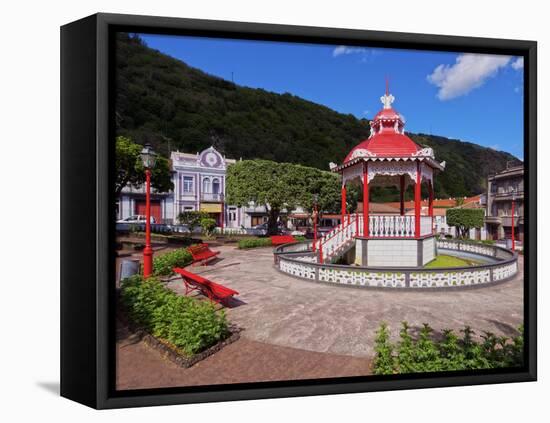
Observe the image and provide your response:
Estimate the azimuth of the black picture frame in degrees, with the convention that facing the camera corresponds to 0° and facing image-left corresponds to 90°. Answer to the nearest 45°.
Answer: approximately 315°
